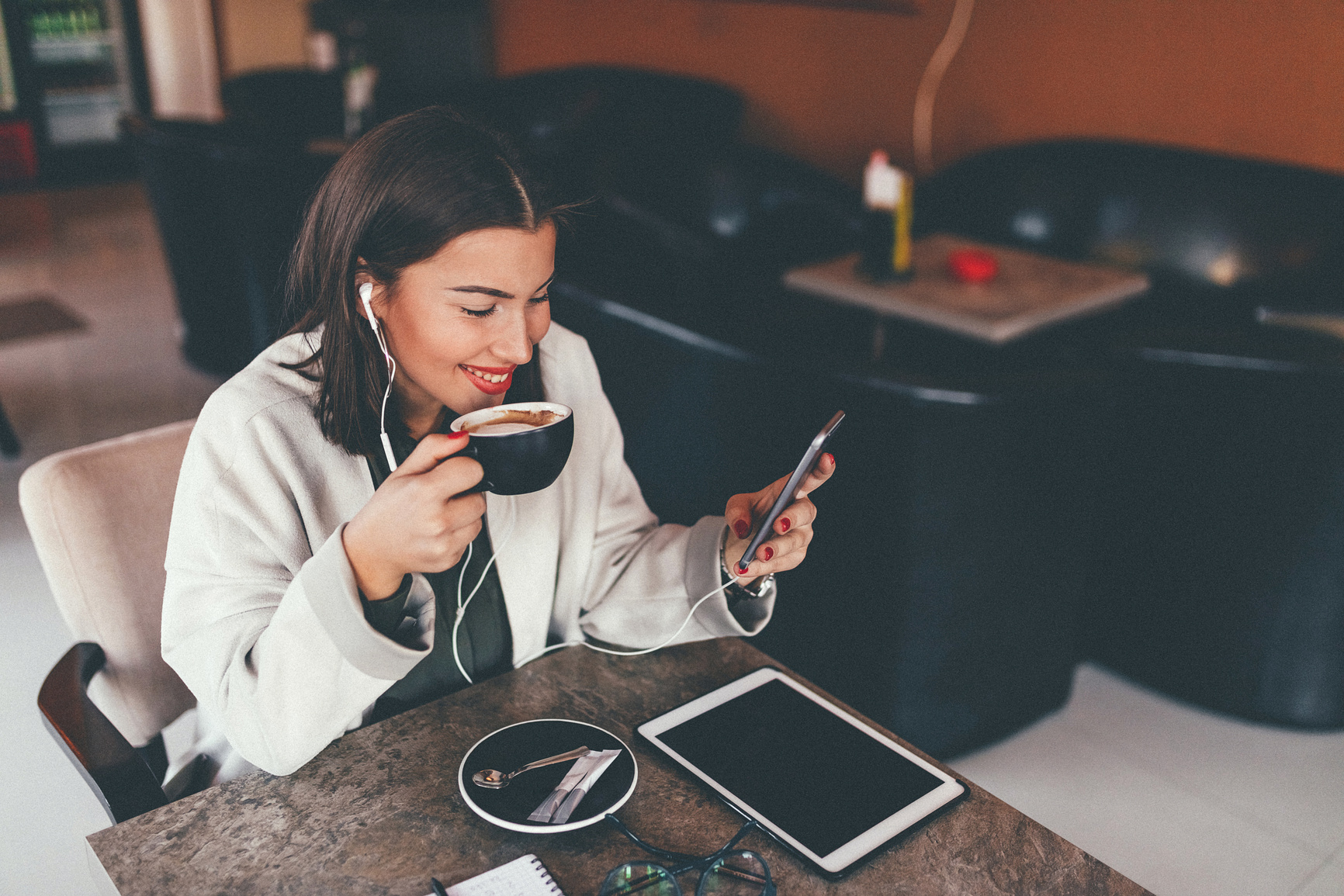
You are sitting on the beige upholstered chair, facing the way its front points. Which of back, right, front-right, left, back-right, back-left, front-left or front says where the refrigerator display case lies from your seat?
back-left

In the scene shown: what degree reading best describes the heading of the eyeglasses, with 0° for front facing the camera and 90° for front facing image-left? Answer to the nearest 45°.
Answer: approximately 0°

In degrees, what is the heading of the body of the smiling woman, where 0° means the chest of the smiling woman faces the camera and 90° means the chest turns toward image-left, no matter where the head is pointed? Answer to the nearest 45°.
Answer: approximately 315°

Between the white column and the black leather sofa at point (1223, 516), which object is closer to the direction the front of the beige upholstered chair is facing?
the black leather sofa

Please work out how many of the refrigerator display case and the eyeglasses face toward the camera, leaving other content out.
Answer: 2

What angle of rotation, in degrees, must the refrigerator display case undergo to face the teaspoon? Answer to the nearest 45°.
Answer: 0° — it already faces it
